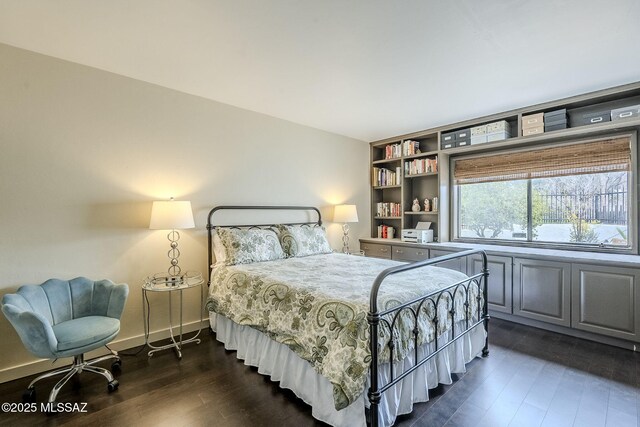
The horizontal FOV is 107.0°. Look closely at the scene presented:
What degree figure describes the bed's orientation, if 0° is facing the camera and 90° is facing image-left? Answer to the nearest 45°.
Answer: approximately 315°

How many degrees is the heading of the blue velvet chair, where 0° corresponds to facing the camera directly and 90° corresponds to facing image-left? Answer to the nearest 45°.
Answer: approximately 315°

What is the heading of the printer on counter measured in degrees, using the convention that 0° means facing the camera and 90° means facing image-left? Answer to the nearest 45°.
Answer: approximately 45°

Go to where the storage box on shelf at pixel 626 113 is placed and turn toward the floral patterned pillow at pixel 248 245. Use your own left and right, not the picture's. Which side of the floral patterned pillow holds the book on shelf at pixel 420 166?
right

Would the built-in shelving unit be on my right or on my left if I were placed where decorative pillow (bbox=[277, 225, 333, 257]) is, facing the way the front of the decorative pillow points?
on my left

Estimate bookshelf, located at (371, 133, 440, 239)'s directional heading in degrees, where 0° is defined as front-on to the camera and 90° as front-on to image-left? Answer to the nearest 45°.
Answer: approximately 45°

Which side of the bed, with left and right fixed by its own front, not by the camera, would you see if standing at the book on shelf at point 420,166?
left

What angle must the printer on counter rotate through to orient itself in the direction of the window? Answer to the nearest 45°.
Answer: approximately 135° to its left
